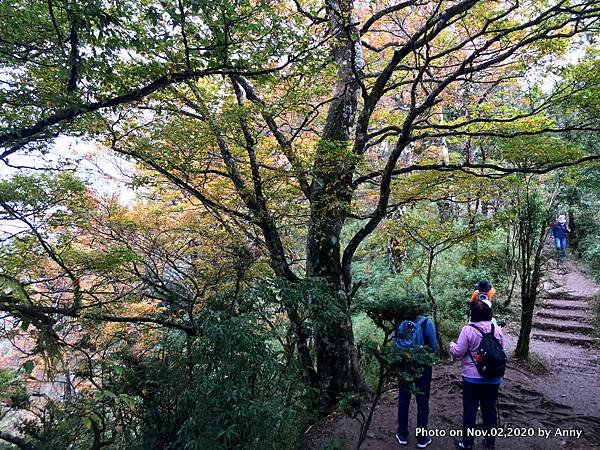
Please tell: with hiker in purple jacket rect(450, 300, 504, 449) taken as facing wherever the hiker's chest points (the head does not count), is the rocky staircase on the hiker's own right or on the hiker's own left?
on the hiker's own right

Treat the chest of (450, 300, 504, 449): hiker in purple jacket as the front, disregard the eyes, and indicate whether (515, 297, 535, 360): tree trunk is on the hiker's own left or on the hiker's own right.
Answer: on the hiker's own right

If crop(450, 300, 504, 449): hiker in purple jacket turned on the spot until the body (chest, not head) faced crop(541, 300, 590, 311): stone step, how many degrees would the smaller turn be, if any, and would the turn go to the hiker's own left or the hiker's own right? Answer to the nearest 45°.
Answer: approximately 45° to the hiker's own right

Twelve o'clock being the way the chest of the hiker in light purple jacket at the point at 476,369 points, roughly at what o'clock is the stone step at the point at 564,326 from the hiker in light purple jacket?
The stone step is roughly at 2 o'clock from the hiker in light purple jacket.

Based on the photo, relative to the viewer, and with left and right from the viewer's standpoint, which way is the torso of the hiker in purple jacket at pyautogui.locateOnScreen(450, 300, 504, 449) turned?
facing away from the viewer and to the left of the viewer
